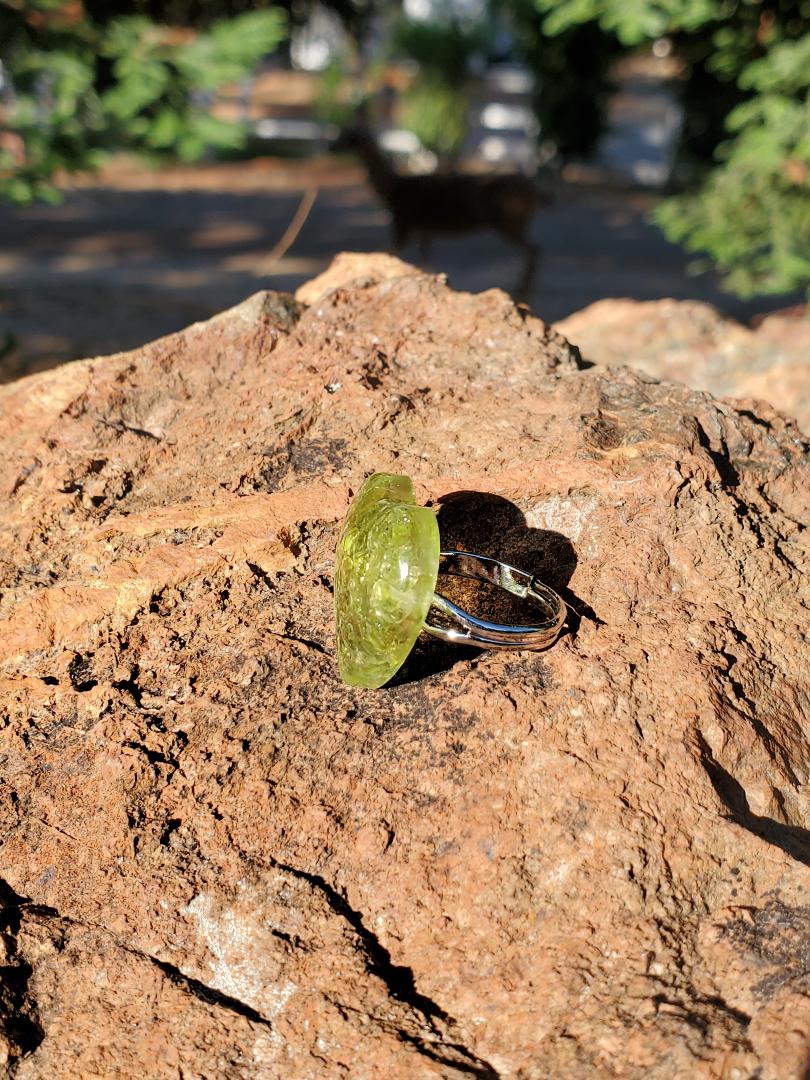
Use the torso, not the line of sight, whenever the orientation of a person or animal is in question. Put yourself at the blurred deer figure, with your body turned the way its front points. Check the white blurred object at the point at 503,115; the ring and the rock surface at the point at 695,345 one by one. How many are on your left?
2

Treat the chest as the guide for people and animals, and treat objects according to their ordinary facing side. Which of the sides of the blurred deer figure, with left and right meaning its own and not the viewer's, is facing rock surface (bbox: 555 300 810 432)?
left

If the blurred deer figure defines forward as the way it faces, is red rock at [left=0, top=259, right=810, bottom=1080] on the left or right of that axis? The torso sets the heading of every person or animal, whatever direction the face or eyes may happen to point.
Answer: on its left

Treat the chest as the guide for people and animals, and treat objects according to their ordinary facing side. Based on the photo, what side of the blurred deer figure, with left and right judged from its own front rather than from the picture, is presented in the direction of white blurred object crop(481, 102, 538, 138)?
right

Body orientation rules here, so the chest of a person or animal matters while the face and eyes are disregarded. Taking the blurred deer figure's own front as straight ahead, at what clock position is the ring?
The ring is roughly at 9 o'clock from the blurred deer figure.

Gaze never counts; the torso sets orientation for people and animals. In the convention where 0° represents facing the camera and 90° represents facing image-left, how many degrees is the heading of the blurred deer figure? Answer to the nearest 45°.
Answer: approximately 90°
